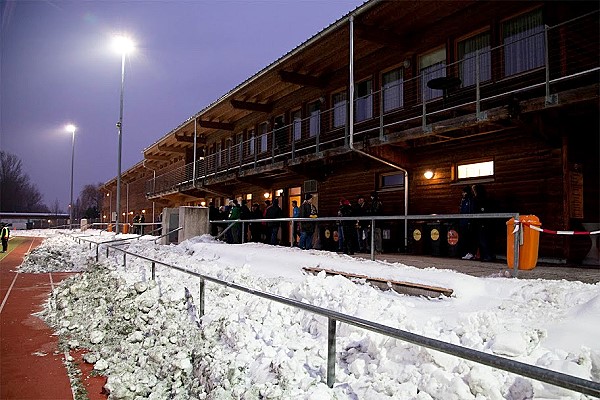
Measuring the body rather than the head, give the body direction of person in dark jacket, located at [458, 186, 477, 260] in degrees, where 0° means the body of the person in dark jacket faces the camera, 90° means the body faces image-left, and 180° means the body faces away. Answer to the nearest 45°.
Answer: approximately 45°

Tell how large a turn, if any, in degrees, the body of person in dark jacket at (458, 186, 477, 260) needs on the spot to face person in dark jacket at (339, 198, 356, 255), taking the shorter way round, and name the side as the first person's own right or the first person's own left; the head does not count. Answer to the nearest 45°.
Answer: approximately 45° to the first person's own right

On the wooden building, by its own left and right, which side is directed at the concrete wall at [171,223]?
right

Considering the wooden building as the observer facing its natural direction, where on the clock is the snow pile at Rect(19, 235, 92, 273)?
The snow pile is roughly at 2 o'clock from the wooden building.

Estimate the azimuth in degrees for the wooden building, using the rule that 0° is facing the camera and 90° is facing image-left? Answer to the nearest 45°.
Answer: approximately 45°

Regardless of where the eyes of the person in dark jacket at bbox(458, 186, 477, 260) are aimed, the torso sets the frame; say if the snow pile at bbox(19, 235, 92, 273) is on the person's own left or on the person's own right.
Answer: on the person's own right

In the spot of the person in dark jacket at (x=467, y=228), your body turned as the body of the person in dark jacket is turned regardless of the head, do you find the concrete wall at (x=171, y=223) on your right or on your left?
on your right
